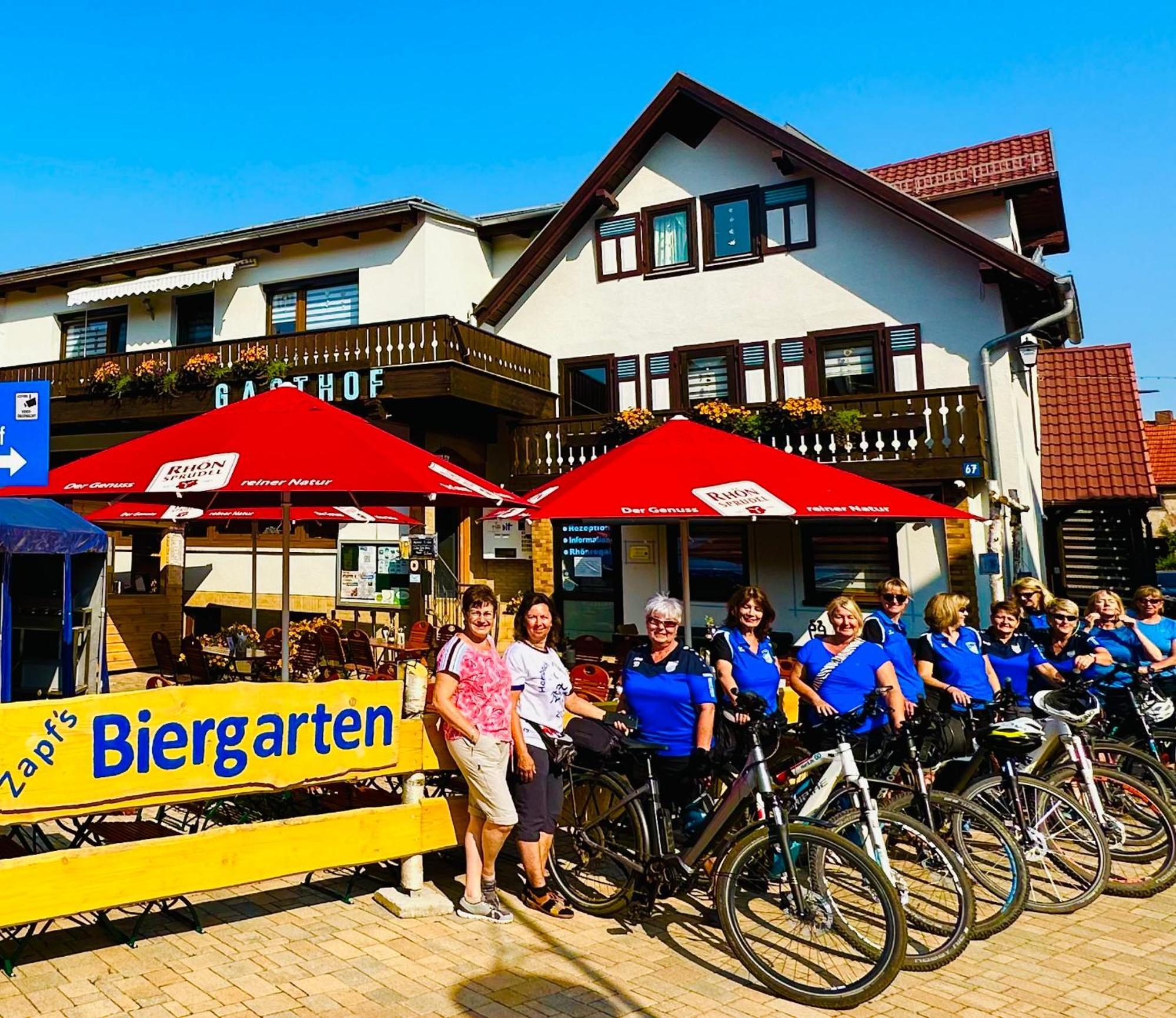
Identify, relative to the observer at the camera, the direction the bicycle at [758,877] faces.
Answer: facing the viewer and to the right of the viewer

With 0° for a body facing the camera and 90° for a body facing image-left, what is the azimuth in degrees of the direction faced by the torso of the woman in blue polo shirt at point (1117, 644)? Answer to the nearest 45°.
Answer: approximately 0°

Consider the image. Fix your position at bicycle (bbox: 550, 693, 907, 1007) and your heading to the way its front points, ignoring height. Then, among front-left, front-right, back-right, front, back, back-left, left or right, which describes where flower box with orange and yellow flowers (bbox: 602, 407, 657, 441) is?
back-left

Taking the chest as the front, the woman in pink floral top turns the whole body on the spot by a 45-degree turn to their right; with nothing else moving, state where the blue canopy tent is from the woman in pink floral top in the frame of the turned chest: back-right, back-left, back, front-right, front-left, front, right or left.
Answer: back-right

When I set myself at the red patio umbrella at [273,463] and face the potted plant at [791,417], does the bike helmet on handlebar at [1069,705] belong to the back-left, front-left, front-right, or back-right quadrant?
front-right

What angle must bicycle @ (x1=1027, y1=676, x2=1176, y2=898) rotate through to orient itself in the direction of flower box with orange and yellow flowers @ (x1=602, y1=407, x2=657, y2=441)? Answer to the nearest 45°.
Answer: approximately 180°

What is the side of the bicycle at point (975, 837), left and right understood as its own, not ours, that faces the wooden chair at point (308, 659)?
back

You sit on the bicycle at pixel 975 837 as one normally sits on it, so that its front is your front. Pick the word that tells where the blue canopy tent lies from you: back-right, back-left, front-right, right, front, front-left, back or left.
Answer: back-right

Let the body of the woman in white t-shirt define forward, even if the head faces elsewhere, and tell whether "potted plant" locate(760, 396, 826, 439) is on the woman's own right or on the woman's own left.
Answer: on the woman's own left

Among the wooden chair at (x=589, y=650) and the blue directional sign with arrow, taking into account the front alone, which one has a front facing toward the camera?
the blue directional sign with arrow

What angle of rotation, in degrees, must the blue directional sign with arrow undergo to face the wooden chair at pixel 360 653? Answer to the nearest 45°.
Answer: approximately 135° to its left

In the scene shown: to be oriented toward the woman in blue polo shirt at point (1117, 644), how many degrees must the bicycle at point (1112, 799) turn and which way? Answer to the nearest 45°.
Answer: approximately 135° to its left

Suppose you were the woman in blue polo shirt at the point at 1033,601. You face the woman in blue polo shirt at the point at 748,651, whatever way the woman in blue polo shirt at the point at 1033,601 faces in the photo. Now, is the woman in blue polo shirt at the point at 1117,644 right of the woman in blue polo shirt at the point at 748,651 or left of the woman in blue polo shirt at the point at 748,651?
left

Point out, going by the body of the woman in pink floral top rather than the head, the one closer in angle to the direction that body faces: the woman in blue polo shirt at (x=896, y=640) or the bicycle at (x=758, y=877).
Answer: the bicycle

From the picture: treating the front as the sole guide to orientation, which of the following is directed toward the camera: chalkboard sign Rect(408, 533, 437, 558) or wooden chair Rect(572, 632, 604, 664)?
the chalkboard sign
